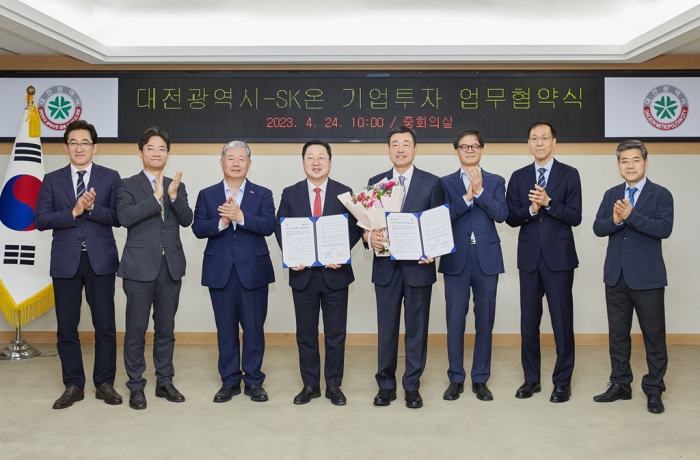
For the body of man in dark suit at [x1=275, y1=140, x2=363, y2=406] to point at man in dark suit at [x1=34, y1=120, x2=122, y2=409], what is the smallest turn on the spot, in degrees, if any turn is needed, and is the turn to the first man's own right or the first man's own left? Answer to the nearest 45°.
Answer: approximately 90° to the first man's own right

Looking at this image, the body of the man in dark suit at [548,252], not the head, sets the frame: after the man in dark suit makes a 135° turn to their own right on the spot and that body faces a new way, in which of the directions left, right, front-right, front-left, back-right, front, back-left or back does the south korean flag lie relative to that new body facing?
front-left

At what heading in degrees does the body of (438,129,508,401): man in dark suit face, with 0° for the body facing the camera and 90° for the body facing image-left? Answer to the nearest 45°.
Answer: approximately 0°

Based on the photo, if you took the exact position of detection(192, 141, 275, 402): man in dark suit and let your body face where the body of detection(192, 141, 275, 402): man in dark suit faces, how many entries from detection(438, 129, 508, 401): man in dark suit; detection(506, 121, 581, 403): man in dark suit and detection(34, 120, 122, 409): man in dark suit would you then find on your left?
2

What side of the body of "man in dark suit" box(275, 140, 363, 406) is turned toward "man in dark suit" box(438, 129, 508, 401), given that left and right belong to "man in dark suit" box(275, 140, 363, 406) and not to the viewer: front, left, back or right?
left

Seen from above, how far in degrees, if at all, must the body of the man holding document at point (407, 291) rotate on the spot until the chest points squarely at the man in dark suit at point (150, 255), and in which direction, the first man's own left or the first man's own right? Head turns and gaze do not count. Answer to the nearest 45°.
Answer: approximately 90° to the first man's own right

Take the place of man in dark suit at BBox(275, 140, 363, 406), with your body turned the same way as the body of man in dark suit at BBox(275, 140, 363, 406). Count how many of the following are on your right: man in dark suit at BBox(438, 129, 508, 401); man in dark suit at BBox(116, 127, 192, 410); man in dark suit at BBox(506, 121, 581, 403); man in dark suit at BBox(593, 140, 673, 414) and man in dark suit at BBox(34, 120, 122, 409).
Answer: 2

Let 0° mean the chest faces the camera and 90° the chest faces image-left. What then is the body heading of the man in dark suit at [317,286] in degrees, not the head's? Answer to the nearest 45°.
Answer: approximately 0°
